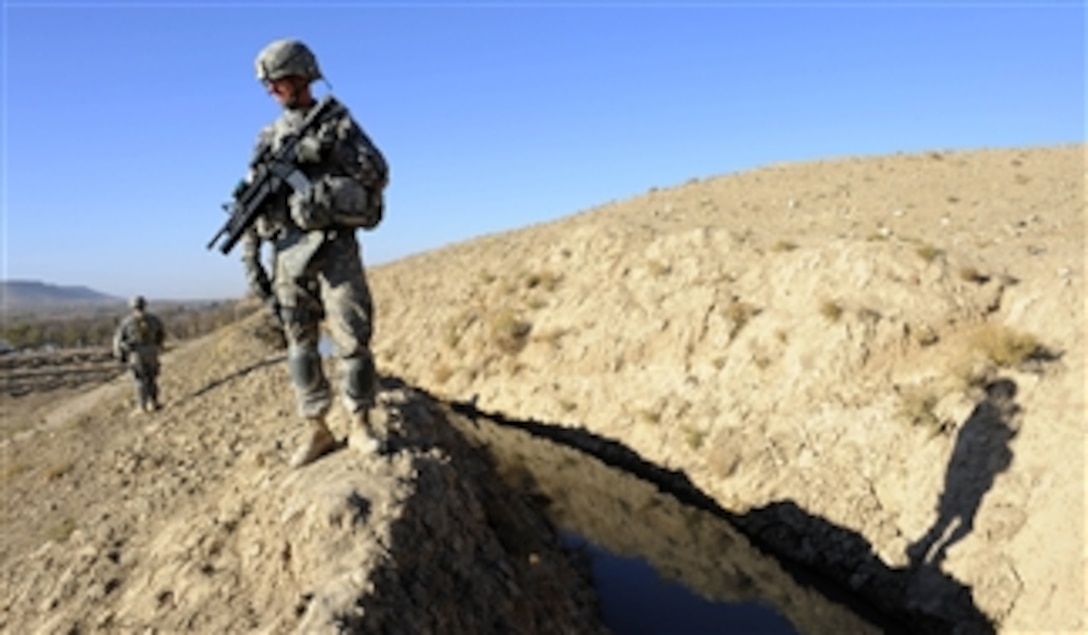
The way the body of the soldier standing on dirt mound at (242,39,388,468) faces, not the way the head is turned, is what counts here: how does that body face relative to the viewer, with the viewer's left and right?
facing the viewer and to the left of the viewer

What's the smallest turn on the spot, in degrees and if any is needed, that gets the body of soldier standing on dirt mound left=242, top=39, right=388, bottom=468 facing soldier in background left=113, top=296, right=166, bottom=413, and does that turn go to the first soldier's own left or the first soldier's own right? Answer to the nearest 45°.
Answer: approximately 135° to the first soldier's own right

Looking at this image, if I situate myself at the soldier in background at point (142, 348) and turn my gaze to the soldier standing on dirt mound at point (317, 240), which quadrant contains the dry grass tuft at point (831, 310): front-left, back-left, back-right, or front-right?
front-left

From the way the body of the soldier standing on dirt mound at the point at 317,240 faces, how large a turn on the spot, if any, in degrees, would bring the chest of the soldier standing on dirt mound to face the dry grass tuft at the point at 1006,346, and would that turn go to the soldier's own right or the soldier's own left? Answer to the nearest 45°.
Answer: approximately 135° to the soldier's own left

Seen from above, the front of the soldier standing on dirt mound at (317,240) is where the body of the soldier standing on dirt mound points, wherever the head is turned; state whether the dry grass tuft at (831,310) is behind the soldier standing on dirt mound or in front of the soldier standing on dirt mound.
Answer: behind
